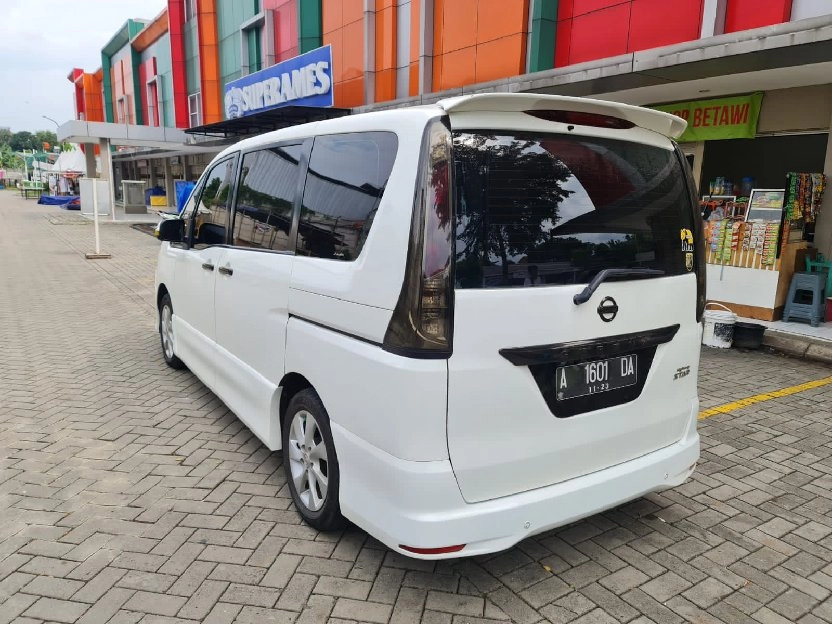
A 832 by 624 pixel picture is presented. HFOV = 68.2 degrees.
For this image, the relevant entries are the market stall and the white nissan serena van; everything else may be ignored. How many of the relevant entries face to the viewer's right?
0

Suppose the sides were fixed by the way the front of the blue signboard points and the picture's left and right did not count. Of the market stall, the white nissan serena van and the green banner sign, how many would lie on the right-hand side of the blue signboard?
0

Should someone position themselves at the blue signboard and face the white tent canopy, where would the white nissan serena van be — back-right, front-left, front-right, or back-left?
back-left

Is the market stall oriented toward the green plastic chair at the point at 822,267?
no

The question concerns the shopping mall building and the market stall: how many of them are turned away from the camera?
0

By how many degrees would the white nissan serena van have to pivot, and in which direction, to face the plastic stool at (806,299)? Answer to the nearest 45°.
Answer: approximately 90° to its right

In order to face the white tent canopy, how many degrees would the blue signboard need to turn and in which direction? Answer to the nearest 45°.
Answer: approximately 90° to its right

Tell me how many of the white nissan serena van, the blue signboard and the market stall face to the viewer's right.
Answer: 0

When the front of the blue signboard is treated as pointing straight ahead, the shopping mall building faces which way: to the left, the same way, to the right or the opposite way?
the same way

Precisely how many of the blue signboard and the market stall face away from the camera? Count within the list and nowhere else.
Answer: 0

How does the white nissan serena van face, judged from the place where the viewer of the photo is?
facing away from the viewer and to the left of the viewer

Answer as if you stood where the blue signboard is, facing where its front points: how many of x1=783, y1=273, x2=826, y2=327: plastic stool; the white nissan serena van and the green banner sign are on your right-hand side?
0

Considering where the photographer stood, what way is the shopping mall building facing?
facing the viewer and to the left of the viewer
